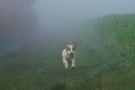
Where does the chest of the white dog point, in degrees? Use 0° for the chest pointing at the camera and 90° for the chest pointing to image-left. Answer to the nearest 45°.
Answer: approximately 0°
